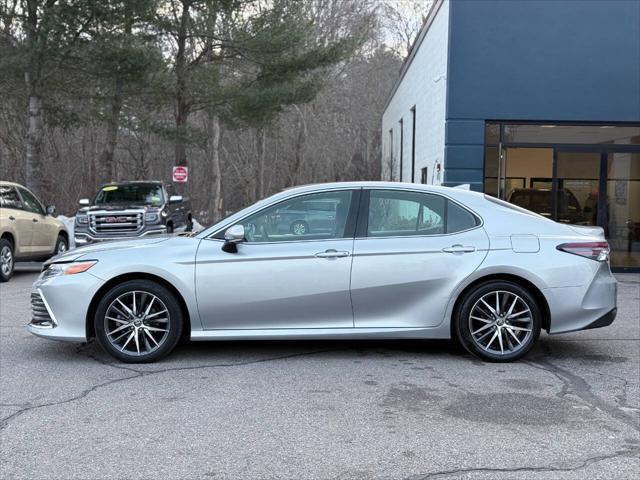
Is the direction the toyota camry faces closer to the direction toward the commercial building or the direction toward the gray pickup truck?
the gray pickup truck

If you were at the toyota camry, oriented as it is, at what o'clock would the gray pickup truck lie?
The gray pickup truck is roughly at 2 o'clock from the toyota camry.

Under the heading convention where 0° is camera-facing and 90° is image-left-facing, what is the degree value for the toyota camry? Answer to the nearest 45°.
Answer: approximately 90°

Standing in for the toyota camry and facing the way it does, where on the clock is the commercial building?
The commercial building is roughly at 4 o'clock from the toyota camry.
